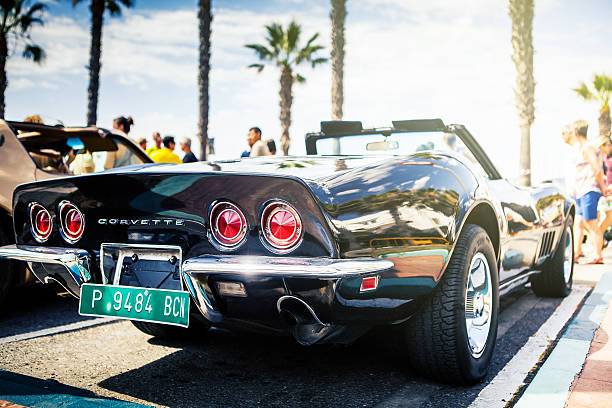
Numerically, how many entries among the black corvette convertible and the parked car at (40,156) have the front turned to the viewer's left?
0

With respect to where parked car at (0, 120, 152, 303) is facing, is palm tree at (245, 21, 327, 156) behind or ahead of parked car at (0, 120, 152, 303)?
ahead

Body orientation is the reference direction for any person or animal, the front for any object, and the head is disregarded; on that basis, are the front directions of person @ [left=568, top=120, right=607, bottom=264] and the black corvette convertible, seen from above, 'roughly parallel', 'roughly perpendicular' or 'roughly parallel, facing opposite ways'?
roughly perpendicular

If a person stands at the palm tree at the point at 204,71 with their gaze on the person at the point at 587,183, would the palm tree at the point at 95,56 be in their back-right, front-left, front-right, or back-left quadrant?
back-right

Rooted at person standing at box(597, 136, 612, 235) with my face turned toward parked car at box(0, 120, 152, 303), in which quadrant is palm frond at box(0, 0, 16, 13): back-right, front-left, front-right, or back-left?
front-right

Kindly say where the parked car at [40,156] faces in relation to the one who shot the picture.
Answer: facing away from the viewer and to the right of the viewer

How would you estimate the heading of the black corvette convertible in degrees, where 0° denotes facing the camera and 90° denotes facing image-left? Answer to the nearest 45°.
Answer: approximately 225°

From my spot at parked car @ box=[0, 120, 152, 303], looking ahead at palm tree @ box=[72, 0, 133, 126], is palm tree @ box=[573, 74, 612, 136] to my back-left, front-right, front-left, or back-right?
front-right

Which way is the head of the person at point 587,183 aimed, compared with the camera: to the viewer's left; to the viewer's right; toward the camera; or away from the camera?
to the viewer's left

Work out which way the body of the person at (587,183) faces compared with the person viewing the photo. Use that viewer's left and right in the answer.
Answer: facing to the left of the viewer

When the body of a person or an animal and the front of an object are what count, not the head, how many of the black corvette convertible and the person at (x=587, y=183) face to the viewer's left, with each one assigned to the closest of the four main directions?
1

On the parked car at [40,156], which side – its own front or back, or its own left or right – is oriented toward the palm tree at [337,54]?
front

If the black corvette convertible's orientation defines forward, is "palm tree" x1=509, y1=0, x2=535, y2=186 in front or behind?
in front

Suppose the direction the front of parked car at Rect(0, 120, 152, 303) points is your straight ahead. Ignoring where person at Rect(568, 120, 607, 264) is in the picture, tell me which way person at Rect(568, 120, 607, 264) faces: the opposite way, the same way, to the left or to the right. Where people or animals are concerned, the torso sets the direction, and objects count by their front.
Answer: to the left

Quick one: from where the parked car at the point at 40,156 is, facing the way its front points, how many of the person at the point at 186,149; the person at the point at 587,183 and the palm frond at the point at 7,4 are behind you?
0
